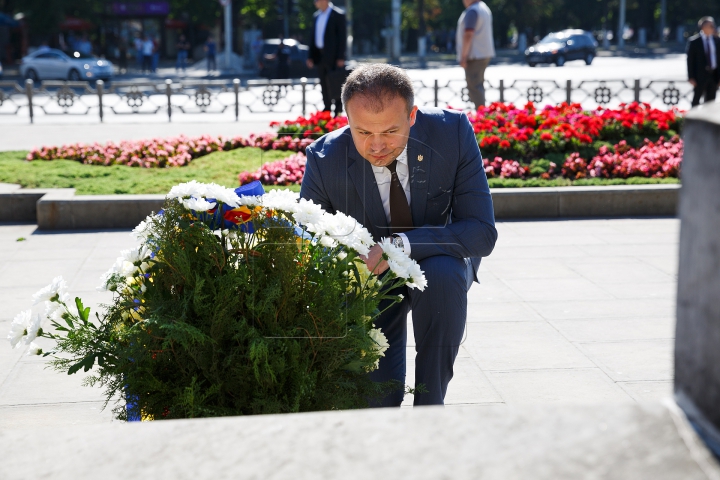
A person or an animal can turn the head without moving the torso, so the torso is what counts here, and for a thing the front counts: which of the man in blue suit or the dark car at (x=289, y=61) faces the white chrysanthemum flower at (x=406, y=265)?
the man in blue suit

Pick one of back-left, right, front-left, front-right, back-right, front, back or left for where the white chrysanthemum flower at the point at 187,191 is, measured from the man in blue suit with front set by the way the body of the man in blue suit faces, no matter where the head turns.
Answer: front-right

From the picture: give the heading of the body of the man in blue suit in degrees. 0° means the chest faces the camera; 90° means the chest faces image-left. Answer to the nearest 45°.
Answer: approximately 0°

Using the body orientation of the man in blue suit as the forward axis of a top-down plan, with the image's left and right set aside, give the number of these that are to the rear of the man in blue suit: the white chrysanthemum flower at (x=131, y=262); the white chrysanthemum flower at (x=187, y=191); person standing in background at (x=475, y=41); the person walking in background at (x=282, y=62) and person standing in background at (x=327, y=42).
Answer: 3

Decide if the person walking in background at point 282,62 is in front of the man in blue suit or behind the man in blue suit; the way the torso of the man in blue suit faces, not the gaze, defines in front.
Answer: behind

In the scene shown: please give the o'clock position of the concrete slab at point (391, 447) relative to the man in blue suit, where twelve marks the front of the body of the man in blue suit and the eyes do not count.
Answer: The concrete slab is roughly at 12 o'clock from the man in blue suit.

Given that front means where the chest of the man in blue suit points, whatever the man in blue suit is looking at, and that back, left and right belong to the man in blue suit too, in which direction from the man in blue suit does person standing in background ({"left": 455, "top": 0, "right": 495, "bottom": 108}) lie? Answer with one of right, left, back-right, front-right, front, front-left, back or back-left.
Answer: back

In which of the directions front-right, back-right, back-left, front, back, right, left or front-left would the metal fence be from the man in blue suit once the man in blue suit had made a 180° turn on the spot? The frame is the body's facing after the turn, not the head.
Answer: front
